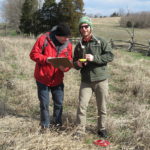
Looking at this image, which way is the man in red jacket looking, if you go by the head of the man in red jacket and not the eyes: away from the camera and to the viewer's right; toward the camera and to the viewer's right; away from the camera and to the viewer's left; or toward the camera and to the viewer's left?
toward the camera and to the viewer's right

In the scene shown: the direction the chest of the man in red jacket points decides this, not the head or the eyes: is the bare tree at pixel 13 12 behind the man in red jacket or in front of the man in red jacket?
behind

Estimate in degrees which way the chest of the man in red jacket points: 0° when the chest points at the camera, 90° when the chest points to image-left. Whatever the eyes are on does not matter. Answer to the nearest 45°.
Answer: approximately 315°
